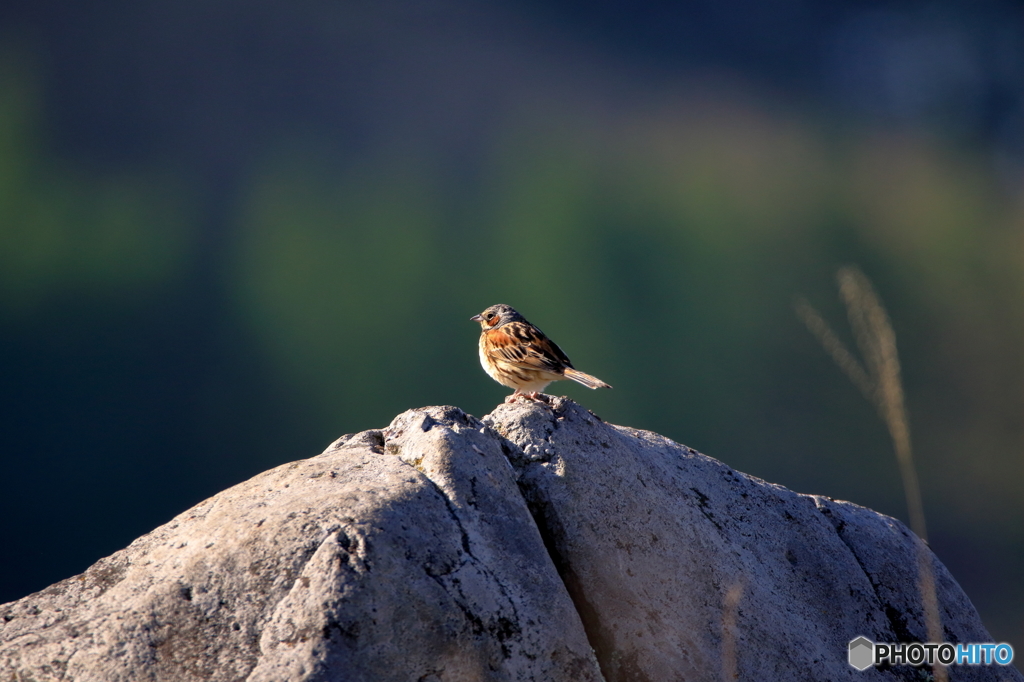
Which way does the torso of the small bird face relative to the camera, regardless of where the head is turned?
to the viewer's left
